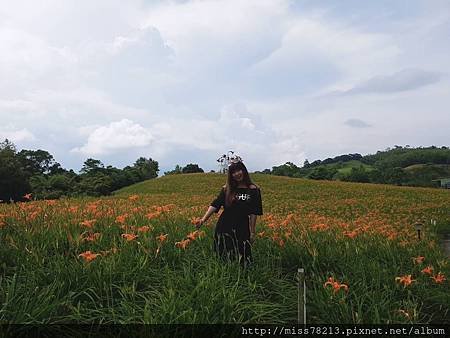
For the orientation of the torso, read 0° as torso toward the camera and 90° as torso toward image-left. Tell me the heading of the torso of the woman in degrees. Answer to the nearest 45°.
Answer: approximately 0°

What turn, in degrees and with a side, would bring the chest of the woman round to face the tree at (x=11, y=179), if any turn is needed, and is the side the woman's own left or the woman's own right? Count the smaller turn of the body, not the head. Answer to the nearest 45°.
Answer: approximately 135° to the woman's own right

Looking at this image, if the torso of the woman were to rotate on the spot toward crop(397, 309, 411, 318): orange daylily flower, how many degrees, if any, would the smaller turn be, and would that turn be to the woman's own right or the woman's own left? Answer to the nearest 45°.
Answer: approximately 45° to the woman's own left
